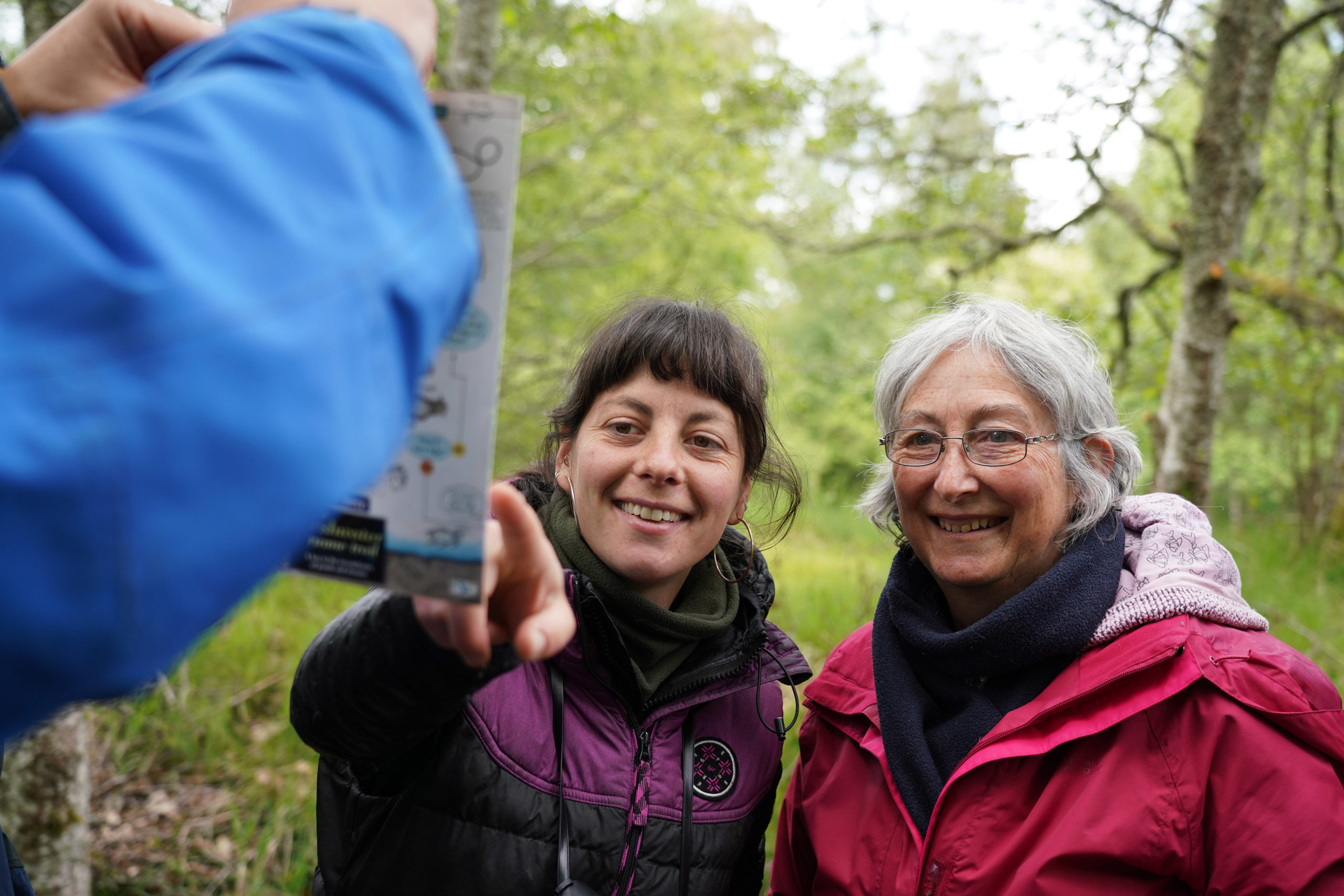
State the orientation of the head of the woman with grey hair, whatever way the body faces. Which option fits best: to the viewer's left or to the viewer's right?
to the viewer's left

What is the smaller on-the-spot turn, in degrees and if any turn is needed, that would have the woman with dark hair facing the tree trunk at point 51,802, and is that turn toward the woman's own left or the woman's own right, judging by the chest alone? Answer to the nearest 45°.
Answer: approximately 135° to the woman's own right

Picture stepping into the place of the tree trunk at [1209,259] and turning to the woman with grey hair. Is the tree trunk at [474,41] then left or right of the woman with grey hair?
right

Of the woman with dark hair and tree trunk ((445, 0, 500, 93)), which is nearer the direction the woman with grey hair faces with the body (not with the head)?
the woman with dark hair

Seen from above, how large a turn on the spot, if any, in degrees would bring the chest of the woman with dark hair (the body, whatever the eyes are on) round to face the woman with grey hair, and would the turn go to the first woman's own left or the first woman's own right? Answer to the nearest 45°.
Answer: approximately 90° to the first woman's own left

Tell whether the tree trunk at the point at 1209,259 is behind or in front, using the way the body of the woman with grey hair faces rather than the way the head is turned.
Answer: behind

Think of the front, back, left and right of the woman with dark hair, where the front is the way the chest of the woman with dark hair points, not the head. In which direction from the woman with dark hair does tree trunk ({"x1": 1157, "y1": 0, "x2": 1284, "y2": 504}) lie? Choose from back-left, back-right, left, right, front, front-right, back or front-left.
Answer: back-left
